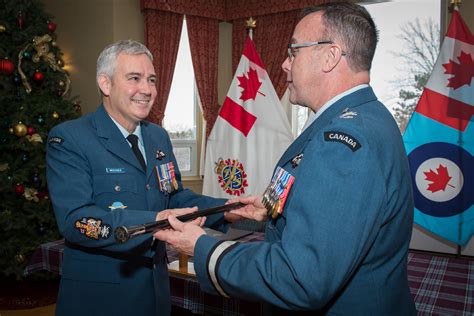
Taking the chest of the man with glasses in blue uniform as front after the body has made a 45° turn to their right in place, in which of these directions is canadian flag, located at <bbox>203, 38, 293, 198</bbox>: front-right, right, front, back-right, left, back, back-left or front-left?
front-right

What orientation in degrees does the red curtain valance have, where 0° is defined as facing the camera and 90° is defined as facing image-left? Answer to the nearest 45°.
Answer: approximately 0°

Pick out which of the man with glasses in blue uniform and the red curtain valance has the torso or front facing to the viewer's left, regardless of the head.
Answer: the man with glasses in blue uniform

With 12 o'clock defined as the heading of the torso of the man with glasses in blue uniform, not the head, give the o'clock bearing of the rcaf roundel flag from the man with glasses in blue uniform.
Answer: The rcaf roundel flag is roughly at 4 o'clock from the man with glasses in blue uniform.

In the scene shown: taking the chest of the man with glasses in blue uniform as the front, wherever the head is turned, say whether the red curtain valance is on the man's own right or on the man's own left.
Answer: on the man's own right

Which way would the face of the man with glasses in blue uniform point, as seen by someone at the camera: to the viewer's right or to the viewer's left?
to the viewer's left

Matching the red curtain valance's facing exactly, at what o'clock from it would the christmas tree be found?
The christmas tree is roughly at 2 o'clock from the red curtain valance.

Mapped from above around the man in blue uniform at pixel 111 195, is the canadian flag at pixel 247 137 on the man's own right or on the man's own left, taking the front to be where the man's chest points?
on the man's own left

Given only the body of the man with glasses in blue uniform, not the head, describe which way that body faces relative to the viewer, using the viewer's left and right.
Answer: facing to the left of the viewer

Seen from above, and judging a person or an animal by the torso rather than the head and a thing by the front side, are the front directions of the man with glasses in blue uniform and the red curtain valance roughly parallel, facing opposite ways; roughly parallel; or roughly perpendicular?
roughly perpendicular

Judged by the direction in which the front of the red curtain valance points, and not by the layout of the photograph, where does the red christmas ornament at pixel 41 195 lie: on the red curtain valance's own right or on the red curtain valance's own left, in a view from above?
on the red curtain valance's own right

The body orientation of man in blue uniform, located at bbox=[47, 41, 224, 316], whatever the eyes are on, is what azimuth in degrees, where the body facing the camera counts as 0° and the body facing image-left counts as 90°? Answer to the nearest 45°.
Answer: approximately 315°
